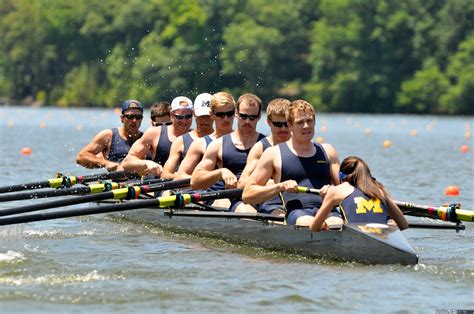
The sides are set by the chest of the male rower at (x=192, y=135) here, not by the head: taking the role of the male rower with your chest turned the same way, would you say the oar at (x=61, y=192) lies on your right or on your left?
on your right

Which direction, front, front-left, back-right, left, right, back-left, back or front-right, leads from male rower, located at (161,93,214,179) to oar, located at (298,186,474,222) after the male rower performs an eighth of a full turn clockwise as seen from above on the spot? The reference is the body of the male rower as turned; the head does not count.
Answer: front-left

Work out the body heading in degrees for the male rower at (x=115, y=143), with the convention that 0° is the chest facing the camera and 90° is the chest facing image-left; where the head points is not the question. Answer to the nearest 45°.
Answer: approximately 315°

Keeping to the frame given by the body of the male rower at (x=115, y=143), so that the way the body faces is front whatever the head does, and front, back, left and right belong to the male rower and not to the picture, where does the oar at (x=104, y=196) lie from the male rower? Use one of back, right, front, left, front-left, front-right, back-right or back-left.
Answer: front-right

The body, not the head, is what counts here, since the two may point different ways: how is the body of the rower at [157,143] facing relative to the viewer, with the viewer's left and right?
facing the viewer and to the right of the viewer

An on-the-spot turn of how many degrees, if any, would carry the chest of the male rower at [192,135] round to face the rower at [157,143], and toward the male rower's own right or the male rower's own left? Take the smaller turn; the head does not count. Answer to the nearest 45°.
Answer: approximately 180°

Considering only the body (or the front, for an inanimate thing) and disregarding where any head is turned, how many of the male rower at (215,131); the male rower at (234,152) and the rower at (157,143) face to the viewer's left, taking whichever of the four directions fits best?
0
